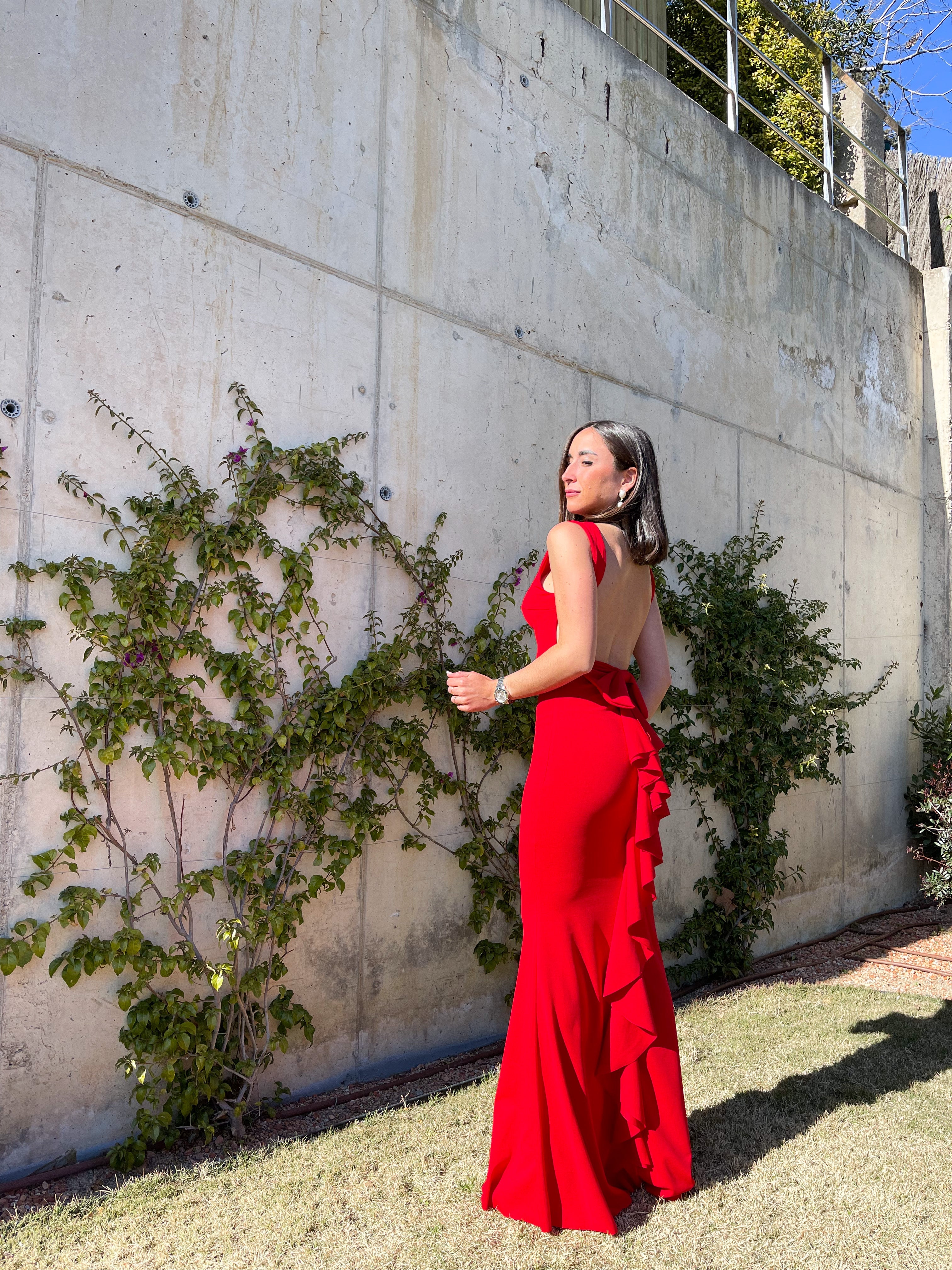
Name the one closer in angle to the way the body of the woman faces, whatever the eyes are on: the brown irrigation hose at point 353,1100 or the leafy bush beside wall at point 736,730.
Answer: the brown irrigation hose

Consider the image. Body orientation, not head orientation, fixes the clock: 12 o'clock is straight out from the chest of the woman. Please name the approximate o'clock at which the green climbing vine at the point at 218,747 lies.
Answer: The green climbing vine is roughly at 11 o'clock from the woman.

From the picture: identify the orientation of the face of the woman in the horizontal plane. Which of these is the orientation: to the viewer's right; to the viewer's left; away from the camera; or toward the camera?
to the viewer's left

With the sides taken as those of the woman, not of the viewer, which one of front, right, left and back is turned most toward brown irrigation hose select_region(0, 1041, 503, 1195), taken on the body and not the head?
front

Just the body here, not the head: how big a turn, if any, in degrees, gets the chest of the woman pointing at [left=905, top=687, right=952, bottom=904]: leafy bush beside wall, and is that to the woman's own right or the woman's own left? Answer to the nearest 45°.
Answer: approximately 90° to the woman's own right

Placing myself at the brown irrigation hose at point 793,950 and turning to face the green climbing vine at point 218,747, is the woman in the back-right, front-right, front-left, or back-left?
front-left

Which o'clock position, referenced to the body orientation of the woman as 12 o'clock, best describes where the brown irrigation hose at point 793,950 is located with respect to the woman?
The brown irrigation hose is roughly at 2 o'clock from the woman.

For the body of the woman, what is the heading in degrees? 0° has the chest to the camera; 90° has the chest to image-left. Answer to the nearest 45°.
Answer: approximately 135°

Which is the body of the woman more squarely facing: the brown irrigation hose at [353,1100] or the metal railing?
the brown irrigation hose
